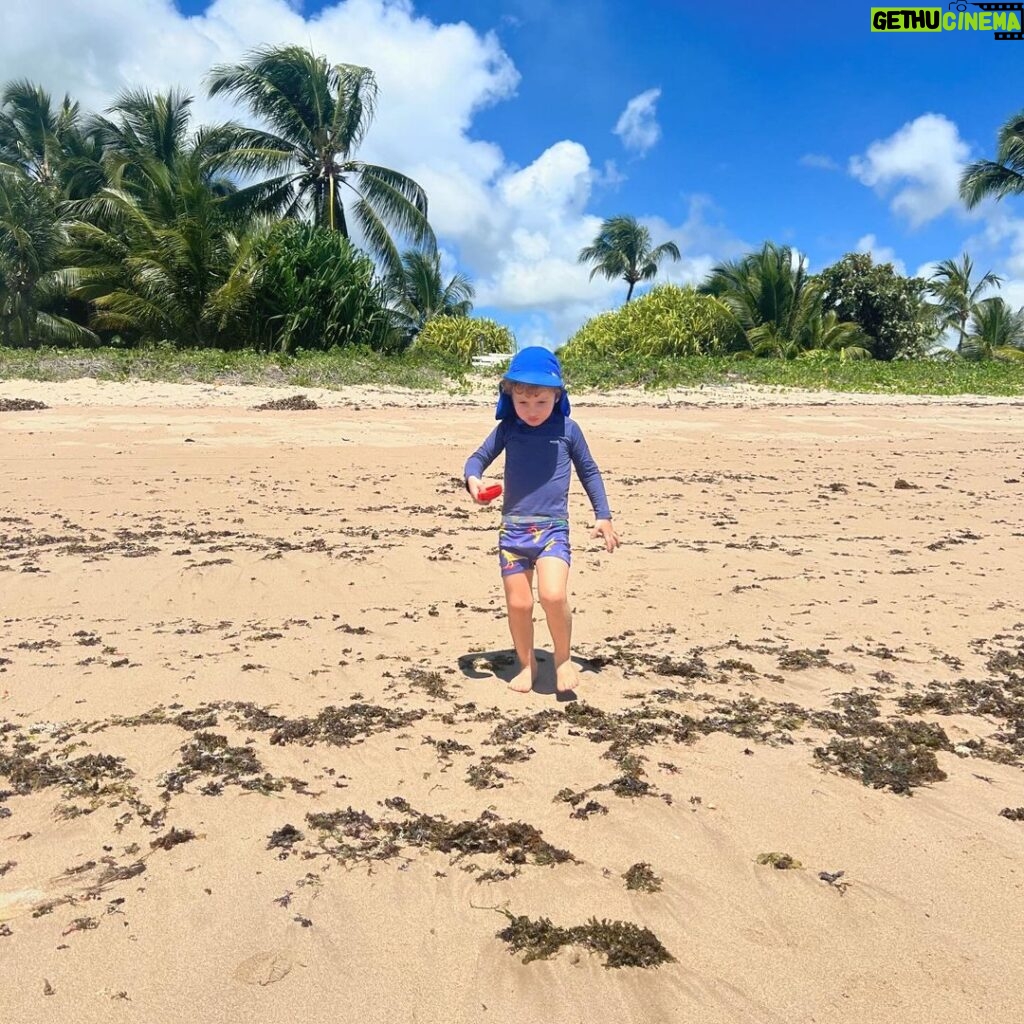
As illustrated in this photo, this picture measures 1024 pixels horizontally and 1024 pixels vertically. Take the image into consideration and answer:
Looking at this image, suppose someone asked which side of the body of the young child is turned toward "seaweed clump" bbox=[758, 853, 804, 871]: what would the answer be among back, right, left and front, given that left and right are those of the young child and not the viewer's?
front

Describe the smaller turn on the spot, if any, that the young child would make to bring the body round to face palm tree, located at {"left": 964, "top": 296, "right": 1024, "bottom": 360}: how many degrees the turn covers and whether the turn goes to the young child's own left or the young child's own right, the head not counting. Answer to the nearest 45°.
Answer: approximately 135° to the young child's own left

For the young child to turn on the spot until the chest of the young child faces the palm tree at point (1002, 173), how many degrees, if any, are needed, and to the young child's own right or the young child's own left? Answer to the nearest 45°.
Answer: approximately 135° to the young child's own left

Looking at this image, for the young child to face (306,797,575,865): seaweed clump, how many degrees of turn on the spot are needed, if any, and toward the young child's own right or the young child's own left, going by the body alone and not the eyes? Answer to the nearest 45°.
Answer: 0° — they already face it

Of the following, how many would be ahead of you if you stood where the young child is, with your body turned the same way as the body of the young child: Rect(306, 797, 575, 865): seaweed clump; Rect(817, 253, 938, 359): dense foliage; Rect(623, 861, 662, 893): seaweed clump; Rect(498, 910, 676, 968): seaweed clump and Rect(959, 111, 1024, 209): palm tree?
3

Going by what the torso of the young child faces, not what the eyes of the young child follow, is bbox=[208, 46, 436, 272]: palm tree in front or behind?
behind

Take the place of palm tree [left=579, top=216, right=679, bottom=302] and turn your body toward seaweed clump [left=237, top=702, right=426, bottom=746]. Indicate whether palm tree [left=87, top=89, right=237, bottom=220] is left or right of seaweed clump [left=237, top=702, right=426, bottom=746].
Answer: right

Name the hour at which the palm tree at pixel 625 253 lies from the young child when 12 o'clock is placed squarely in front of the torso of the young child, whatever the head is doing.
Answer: The palm tree is roughly at 6 o'clock from the young child.

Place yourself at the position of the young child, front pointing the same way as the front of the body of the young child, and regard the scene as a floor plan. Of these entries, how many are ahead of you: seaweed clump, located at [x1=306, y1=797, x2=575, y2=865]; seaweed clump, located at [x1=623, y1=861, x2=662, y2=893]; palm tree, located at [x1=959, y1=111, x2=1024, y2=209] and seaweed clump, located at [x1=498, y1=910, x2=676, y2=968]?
3

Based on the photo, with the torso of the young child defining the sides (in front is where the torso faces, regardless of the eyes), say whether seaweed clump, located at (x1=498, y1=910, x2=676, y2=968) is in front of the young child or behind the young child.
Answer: in front

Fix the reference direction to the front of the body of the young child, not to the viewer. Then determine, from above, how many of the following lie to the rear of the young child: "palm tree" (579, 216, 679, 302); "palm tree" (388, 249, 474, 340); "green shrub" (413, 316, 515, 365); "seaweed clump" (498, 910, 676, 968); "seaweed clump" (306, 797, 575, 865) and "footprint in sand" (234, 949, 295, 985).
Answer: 3

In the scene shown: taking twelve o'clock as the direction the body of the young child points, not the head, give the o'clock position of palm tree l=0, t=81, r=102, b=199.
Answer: The palm tree is roughly at 5 o'clock from the young child.

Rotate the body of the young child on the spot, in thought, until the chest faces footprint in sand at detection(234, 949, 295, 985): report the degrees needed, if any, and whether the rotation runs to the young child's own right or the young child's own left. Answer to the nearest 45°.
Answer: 0° — they already face it

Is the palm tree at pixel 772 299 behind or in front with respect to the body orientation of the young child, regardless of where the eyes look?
behind

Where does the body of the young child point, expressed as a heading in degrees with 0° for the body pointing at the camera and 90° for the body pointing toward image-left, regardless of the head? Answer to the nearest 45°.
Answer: approximately 0°
